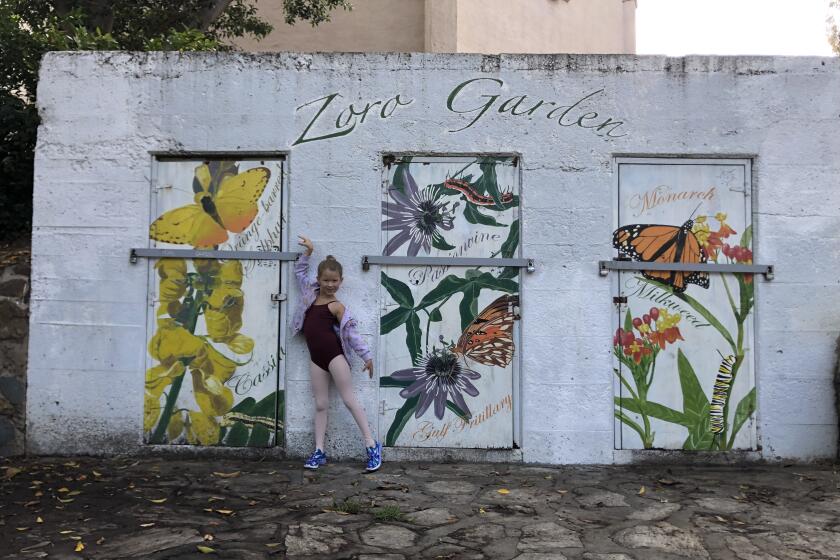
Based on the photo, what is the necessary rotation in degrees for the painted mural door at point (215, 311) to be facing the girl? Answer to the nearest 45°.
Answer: approximately 45° to its left

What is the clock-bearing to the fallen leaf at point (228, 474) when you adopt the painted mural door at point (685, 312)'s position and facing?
The fallen leaf is roughly at 2 o'clock from the painted mural door.

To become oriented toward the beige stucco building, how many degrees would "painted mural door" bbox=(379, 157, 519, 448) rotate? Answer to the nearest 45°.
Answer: approximately 180°

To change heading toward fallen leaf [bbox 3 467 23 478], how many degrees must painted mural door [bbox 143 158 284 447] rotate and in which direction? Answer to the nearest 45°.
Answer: approximately 90° to its right

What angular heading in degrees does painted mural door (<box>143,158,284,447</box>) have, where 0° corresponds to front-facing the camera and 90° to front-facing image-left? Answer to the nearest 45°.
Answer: approximately 0°
